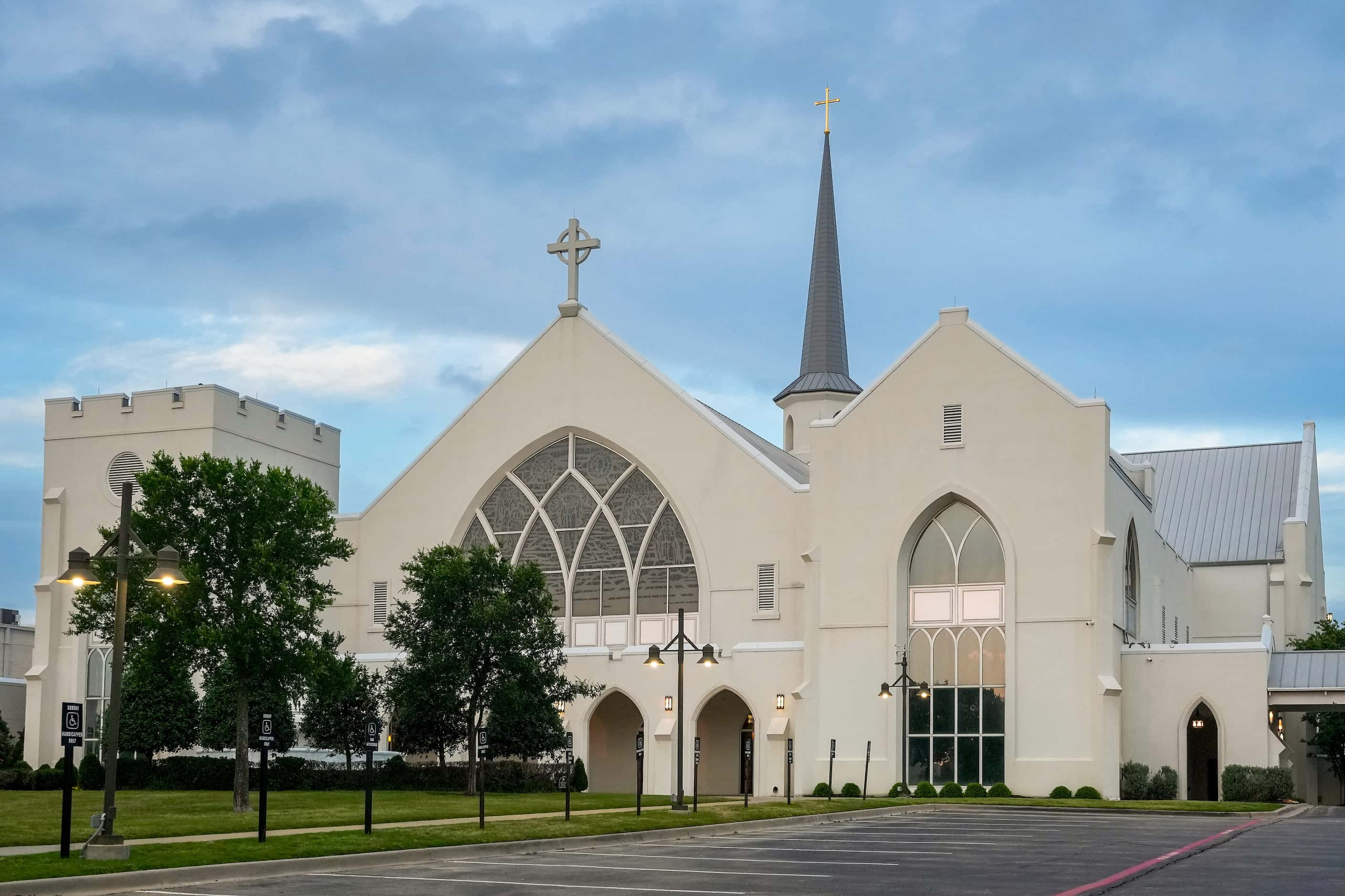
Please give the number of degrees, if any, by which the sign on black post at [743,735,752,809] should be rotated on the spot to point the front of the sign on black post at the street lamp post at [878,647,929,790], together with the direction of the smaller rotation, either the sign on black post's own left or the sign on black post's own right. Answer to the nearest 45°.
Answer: approximately 90° to the sign on black post's own left

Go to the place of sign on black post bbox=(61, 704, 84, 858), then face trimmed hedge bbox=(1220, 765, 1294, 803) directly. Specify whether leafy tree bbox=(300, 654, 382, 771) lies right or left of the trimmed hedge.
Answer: left

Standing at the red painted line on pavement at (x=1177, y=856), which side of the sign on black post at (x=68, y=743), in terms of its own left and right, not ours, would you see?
left

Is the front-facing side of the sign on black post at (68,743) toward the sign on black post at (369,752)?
no

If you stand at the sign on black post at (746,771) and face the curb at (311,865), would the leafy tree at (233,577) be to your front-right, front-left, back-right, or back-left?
front-right

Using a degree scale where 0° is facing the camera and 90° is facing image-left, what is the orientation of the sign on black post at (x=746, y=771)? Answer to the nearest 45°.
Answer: approximately 315°

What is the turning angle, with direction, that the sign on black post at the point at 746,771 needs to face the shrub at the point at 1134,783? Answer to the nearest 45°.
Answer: approximately 45° to its left

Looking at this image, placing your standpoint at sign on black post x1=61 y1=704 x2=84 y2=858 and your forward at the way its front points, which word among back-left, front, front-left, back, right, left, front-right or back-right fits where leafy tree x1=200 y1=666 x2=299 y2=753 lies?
back

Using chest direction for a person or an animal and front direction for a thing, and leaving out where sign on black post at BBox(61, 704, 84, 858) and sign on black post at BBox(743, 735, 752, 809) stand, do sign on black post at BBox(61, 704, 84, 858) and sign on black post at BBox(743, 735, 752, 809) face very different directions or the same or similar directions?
same or similar directions

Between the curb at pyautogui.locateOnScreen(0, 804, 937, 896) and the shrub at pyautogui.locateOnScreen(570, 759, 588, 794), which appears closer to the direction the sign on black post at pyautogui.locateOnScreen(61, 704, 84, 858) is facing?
the curb

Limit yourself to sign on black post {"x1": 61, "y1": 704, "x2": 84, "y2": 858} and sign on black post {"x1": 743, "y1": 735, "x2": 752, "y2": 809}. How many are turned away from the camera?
0
